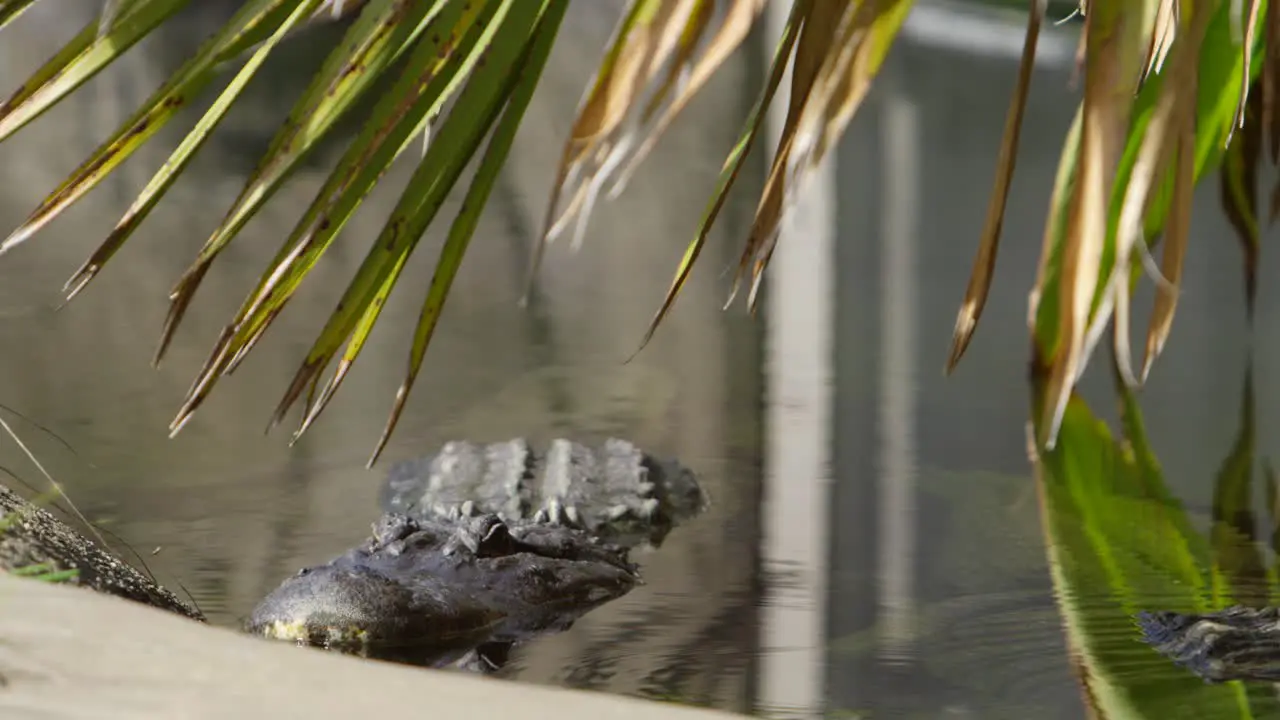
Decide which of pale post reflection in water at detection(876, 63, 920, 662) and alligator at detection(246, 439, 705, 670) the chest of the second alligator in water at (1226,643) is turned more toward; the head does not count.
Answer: the alligator

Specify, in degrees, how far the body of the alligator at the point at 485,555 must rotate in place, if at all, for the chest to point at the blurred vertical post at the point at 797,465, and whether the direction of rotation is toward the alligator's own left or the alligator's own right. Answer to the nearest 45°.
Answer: approximately 180°

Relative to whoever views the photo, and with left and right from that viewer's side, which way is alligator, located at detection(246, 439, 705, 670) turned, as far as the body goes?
facing the viewer and to the left of the viewer

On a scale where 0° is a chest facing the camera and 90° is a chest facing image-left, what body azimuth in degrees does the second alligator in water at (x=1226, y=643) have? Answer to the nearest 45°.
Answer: approximately 90°

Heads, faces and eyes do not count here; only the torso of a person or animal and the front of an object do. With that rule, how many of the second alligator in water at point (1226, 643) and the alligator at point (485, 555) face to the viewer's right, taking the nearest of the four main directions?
0

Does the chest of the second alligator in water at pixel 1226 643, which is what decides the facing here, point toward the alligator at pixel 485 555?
yes

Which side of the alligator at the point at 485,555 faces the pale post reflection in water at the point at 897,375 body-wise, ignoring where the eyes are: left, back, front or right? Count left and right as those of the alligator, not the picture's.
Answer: back
